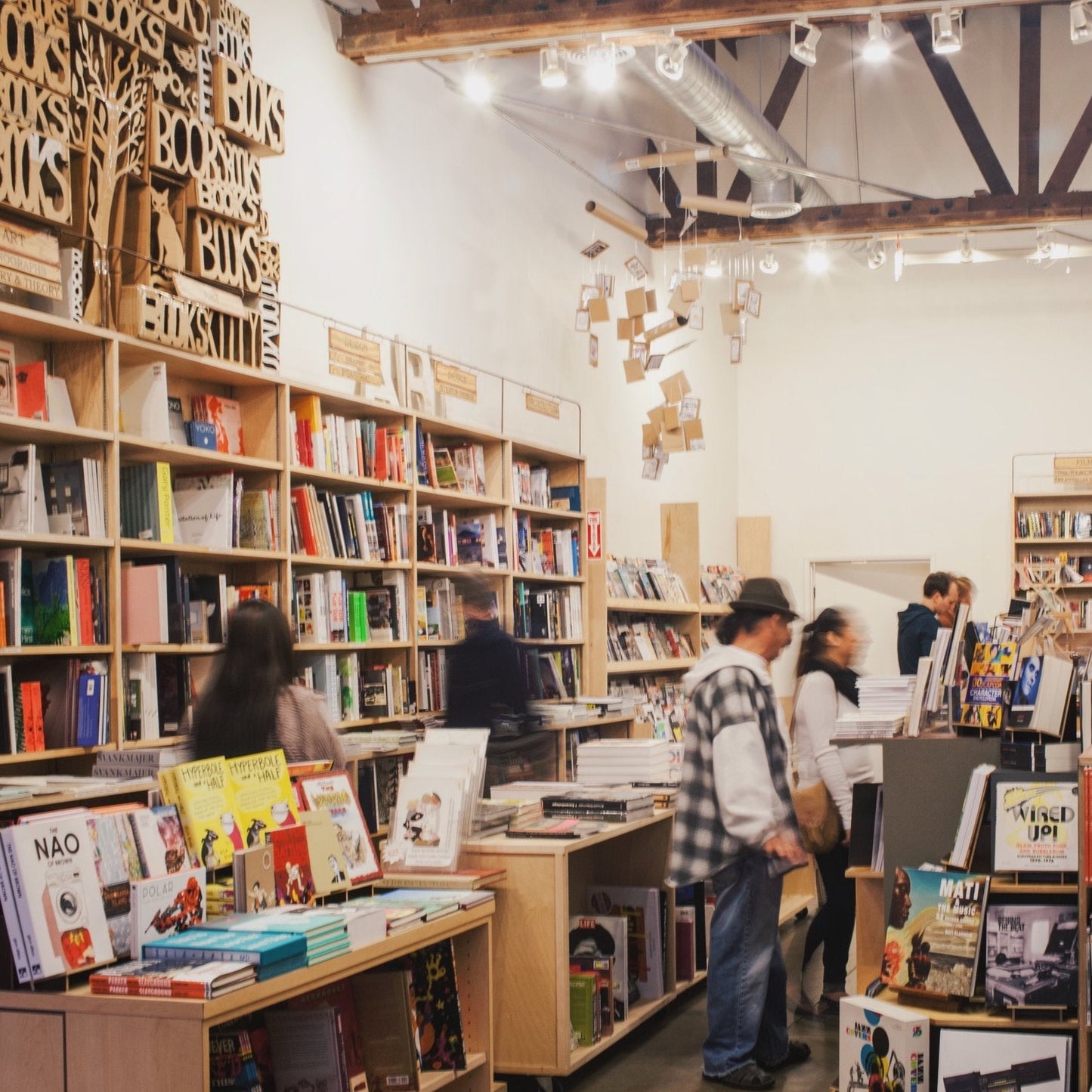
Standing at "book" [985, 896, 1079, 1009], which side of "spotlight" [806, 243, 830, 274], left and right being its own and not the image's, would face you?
front

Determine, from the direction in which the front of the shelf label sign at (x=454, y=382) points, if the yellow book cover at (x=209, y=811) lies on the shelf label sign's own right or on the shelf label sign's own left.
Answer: on the shelf label sign's own right

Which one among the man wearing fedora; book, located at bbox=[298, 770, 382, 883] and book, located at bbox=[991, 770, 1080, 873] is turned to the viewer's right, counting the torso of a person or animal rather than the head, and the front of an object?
the man wearing fedora

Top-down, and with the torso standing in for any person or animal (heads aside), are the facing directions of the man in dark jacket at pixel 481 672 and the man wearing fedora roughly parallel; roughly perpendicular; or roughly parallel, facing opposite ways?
roughly perpendicular

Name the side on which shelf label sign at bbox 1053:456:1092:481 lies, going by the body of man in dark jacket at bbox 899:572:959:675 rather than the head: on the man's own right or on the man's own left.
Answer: on the man's own left

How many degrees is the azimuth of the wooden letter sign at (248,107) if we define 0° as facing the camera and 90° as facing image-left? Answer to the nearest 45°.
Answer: approximately 315°

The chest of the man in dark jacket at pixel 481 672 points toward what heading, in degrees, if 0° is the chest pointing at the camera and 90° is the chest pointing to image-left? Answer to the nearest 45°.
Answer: approximately 180°

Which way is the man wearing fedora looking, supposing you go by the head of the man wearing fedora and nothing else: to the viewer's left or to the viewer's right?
to the viewer's right

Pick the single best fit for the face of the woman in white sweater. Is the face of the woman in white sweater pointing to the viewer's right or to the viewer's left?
to the viewer's right

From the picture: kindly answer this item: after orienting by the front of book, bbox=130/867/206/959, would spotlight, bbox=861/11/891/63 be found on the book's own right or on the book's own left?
on the book's own left

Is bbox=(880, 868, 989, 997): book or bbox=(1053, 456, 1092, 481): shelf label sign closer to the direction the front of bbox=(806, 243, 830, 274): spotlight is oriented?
the book

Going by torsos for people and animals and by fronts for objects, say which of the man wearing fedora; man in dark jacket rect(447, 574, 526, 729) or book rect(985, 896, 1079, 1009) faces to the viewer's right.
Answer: the man wearing fedora

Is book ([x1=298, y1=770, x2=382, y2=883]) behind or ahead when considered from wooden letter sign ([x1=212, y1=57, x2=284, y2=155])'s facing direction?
ahead

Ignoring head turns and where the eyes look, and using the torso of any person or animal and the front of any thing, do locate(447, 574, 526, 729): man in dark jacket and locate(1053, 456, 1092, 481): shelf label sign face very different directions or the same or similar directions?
very different directions

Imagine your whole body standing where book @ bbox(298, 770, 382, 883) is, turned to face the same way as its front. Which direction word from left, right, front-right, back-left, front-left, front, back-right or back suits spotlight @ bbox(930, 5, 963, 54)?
back-left
